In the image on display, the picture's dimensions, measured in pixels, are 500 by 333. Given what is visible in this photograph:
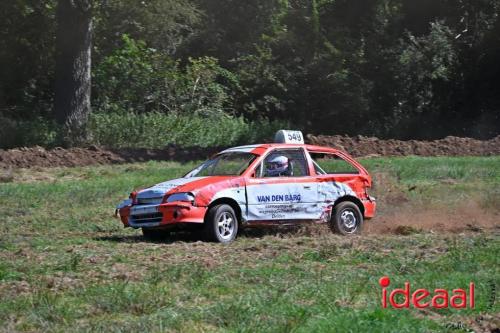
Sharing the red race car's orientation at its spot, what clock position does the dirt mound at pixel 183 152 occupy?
The dirt mound is roughly at 4 o'clock from the red race car.

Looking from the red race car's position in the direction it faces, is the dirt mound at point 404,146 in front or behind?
behind

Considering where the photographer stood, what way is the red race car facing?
facing the viewer and to the left of the viewer

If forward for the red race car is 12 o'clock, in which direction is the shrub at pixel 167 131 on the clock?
The shrub is roughly at 4 o'clock from the red race car.
